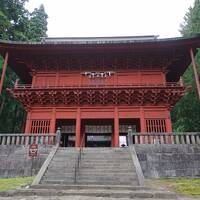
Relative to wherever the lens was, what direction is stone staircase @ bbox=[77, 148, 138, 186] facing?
facing the viewer

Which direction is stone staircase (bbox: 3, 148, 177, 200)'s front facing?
toward the camera

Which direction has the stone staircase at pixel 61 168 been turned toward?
toward the camera

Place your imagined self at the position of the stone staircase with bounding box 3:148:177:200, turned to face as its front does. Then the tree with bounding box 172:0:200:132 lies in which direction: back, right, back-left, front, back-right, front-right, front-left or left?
back-left

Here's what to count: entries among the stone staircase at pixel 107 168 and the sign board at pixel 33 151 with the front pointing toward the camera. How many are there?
2
